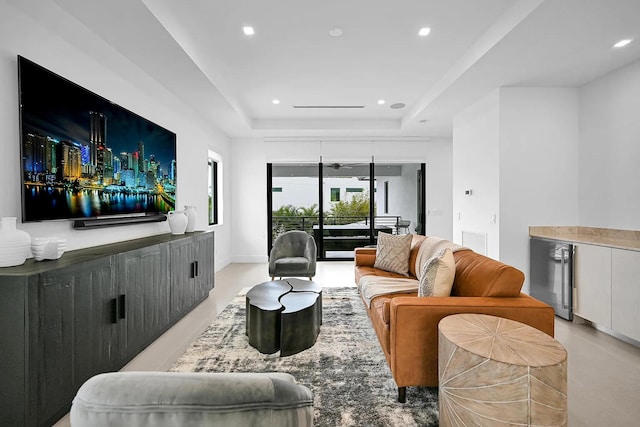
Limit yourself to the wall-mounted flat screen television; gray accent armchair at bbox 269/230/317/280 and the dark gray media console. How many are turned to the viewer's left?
0

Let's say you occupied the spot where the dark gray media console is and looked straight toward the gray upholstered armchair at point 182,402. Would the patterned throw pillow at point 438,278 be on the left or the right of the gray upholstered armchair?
left

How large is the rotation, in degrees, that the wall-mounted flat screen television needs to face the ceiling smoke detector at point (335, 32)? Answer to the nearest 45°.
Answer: approximately 45° to its left

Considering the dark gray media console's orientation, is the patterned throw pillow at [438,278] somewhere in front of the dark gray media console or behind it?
in front

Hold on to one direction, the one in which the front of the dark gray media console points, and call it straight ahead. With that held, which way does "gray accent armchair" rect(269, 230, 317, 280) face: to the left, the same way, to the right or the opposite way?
to the right

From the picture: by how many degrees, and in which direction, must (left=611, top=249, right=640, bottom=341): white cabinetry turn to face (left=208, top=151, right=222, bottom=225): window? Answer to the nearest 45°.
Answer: approximately 45° to its right

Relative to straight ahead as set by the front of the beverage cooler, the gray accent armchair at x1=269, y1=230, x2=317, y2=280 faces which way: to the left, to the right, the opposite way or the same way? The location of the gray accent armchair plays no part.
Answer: to the left

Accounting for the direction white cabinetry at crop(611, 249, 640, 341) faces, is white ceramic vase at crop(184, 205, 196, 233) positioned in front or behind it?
in front

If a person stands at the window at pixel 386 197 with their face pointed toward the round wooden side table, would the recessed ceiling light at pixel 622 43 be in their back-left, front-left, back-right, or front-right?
front-left

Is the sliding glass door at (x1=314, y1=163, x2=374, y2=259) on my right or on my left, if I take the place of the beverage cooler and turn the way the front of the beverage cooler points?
on my right

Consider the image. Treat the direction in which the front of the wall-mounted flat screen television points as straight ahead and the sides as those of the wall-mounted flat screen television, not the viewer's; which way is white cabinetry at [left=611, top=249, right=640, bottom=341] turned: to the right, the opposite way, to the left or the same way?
the opposite way

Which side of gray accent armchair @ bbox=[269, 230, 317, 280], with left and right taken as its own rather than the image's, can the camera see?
front

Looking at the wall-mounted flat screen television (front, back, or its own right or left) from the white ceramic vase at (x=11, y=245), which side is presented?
right

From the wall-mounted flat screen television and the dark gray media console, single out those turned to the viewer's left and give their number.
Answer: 0

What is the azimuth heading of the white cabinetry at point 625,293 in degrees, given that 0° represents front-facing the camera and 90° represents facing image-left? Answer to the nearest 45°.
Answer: approximately 45°

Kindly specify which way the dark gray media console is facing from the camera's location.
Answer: facing the viewer and to the right of the viewer

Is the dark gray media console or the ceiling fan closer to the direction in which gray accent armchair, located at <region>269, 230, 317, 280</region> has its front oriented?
the dark gray media console

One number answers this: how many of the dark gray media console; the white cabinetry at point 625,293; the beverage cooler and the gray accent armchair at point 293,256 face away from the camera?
0
